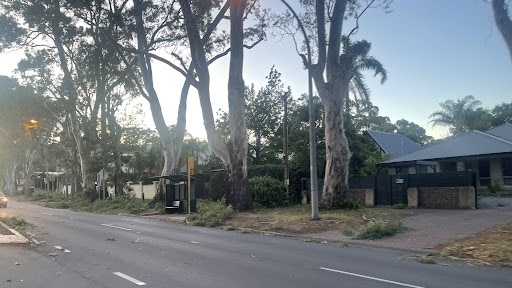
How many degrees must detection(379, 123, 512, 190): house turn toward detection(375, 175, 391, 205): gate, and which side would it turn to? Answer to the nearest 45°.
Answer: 0° — it already faces it

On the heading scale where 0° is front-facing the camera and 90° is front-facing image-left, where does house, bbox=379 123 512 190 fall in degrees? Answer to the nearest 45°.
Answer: approximately 45°
